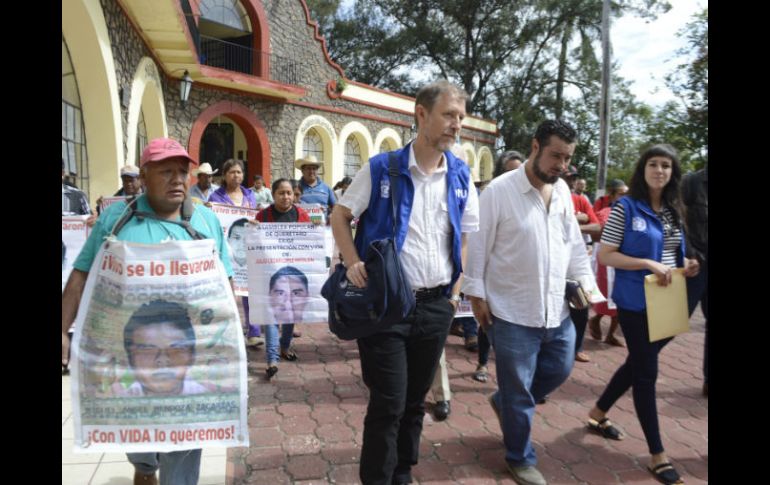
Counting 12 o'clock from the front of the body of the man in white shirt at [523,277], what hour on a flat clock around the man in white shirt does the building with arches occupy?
The building with arches is roughly at 6 o'clock from the man in white shirt.

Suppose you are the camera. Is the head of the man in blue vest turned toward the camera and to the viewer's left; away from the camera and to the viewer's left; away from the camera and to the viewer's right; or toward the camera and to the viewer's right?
toward the camera and to the viewer's right

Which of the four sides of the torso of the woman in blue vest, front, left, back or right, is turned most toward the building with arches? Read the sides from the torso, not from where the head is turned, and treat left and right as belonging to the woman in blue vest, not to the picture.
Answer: back

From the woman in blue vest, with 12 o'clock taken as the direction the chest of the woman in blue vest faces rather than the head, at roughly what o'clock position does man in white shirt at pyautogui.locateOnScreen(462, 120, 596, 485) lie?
The man in white shirt is roughly at 3 o'clock from the woman in blue vest.

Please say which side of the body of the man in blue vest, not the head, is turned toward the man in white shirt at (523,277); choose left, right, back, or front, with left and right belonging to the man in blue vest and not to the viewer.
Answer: left

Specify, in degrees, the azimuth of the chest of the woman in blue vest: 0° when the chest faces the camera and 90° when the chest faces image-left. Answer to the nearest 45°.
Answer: approximately 315°

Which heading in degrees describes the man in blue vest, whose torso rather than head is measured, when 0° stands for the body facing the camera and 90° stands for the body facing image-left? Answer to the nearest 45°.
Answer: approximately 315°

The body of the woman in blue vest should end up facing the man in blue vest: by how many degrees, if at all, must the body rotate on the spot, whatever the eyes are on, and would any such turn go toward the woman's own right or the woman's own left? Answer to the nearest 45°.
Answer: approximately 90° to the woman's own right

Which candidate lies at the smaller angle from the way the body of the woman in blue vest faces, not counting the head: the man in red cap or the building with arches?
the man in red cap

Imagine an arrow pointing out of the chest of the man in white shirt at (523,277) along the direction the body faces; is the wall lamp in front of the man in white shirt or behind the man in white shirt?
behind
